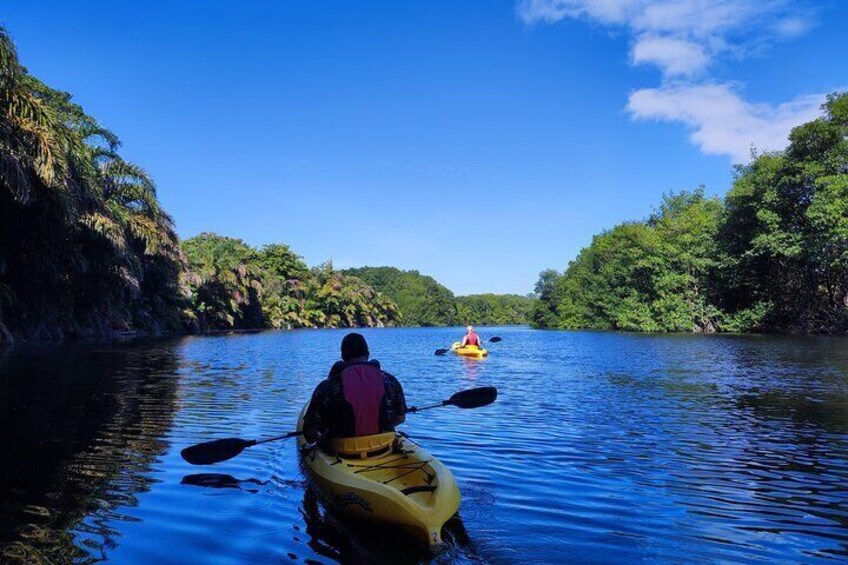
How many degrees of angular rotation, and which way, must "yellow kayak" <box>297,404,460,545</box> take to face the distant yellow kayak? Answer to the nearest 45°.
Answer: approximately 45° to its right

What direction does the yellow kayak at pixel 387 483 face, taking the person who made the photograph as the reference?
facing away from the viewer and to the left of the viewer

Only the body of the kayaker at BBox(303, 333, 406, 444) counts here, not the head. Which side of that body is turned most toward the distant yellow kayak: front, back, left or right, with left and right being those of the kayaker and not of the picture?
front

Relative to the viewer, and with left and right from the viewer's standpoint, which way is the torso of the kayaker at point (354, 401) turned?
facing away from the viewer

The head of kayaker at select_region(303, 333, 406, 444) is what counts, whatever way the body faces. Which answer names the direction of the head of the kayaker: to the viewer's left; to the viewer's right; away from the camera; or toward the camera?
away from the camera
